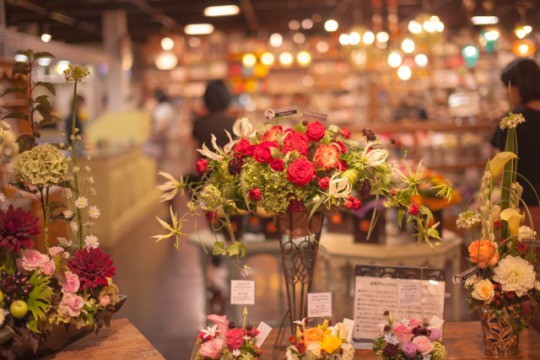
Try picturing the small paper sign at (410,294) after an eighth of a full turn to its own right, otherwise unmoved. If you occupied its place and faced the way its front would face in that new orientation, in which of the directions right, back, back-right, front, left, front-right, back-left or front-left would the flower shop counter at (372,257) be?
back-right

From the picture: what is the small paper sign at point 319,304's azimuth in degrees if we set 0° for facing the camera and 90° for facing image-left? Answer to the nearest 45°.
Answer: approximately 0°

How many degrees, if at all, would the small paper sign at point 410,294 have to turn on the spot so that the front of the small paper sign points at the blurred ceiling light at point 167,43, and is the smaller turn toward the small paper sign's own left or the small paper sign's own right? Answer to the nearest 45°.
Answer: approximately 135° to the small paper sign's own right

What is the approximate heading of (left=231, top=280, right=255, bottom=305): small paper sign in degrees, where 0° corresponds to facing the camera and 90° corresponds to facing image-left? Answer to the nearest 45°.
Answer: approximately 0°

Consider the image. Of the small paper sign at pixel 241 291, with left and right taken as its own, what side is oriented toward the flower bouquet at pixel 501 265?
left

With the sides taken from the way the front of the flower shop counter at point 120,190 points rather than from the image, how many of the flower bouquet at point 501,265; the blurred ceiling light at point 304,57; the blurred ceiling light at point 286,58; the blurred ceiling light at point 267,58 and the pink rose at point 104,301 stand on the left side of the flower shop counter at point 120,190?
3

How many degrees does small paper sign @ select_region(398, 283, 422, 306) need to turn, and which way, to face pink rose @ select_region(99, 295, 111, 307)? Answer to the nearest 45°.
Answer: approximately 90° to its right

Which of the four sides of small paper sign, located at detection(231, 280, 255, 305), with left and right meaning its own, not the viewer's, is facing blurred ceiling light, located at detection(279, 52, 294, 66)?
back

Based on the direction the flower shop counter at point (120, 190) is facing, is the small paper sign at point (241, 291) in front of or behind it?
in front

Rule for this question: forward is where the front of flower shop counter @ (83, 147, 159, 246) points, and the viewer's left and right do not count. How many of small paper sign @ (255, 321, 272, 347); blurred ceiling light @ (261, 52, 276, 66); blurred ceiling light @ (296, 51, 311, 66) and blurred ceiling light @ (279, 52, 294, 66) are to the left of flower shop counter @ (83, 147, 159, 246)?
3
